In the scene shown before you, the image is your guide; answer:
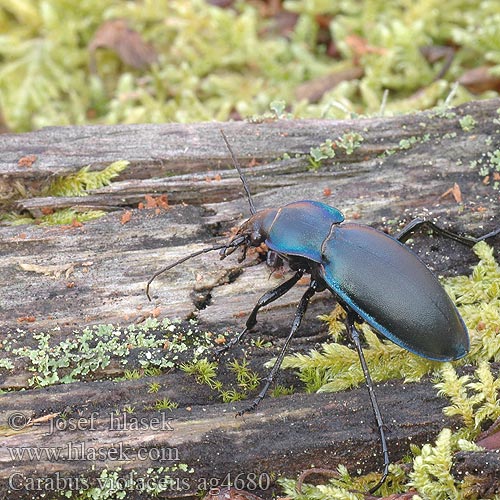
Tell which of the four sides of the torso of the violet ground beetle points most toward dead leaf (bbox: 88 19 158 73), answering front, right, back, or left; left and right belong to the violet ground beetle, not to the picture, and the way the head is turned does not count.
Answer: front

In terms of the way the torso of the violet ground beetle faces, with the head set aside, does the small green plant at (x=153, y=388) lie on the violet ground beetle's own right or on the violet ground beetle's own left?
on the violet ground beetle's own left

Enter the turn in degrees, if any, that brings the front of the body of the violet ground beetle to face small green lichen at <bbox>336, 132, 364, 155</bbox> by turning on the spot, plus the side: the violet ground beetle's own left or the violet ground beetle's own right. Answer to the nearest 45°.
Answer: approximately 45° to the violet ground beetle's own right

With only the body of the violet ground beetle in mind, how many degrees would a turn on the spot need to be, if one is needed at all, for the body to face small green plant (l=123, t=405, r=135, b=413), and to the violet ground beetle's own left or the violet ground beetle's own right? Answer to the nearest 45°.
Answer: approximately 90° to the violet ground beetle's own left

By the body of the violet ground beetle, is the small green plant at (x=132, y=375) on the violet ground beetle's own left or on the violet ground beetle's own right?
on the violet ground beetle's own left

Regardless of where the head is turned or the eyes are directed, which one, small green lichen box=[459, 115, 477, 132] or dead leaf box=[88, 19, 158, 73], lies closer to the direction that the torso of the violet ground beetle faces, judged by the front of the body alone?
the dead leaf

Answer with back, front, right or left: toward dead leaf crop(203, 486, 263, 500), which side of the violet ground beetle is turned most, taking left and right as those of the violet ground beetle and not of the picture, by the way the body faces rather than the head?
left

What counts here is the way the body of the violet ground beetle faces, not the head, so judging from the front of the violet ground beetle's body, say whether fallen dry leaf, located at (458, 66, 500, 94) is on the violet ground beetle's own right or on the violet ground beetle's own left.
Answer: on the violet ground beetle's own right

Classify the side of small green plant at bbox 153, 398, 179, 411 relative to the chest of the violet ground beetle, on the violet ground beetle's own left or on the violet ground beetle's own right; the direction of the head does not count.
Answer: on the violet ground beetle's own left

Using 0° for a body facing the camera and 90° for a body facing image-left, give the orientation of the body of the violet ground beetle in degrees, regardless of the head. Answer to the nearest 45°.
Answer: approximately 135°
